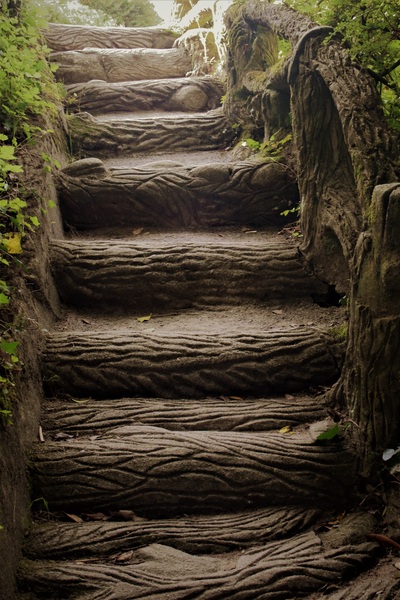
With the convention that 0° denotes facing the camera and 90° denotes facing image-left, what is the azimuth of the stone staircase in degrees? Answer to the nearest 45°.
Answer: approximately 0°

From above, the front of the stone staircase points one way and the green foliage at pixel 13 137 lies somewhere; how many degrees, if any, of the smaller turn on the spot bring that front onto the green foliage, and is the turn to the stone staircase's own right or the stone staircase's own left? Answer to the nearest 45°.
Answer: approximately 135° to the stone staircase's own right
